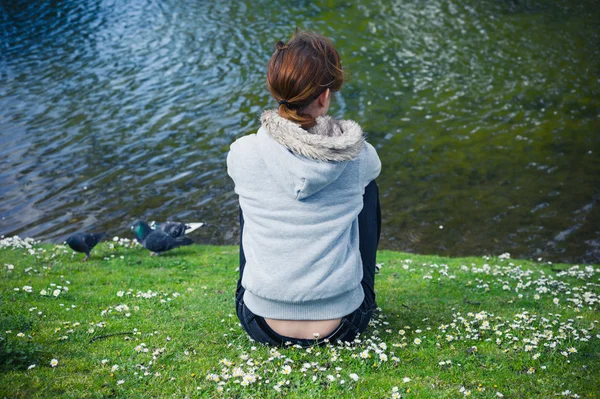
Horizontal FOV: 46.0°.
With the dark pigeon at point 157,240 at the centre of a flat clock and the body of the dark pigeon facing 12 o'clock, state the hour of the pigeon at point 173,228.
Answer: The pigeon is roughly at 4 o'clock from the dark pigeon.

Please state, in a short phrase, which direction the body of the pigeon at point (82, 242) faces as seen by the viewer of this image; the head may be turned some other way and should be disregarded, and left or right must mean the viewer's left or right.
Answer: facing to the left of the viewer

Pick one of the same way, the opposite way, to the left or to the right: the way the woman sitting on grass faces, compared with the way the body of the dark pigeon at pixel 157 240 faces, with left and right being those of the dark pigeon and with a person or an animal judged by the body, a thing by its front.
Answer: to the right

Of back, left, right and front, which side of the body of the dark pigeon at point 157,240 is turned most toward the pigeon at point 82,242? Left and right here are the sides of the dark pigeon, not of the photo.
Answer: front

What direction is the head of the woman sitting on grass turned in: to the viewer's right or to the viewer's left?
to the viewer's right

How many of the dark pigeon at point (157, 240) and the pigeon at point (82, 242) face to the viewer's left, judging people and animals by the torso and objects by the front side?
2

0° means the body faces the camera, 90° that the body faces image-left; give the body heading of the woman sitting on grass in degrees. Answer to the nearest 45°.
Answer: approximately 180°

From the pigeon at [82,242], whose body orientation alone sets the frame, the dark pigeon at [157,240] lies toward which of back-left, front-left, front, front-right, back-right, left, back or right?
back

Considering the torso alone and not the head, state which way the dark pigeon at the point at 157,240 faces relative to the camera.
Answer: to the viewer's left

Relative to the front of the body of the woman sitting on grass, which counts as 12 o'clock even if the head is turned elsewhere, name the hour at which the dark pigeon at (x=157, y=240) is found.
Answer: The dark pigeon is roughly at 11 o'clock from the woman sitting on grass.
